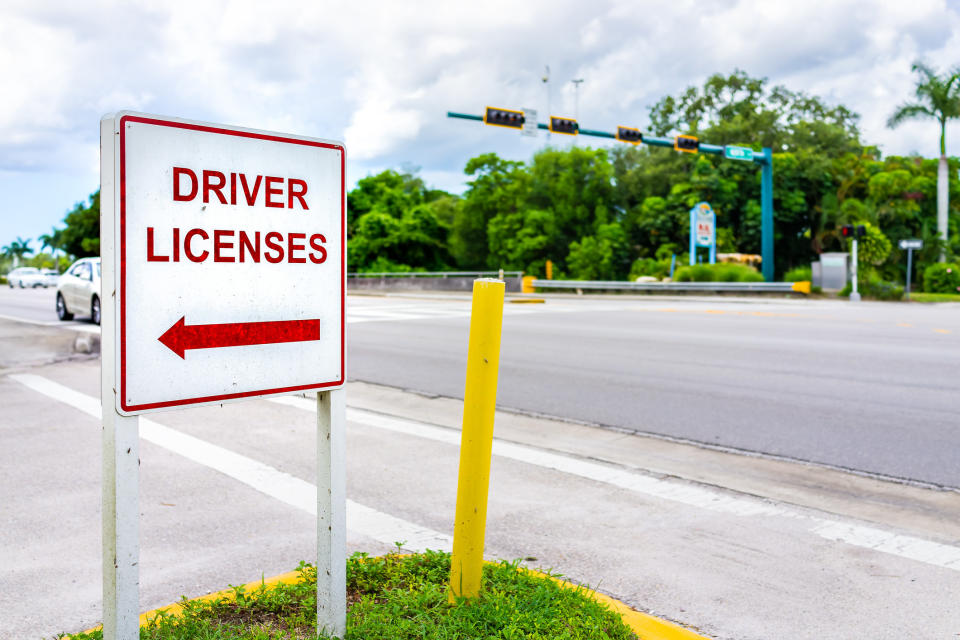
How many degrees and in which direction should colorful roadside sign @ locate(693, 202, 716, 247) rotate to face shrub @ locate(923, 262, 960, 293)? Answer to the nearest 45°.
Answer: approximately 90° to its left

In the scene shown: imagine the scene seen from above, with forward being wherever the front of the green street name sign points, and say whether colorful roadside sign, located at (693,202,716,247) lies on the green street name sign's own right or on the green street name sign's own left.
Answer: on the green street name sign's own right

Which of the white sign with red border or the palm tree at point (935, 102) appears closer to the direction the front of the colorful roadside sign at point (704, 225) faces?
the white sign with red border

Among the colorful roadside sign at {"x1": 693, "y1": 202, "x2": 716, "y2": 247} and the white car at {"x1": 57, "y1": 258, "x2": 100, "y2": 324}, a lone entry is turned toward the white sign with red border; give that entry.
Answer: the colorful roadside sign

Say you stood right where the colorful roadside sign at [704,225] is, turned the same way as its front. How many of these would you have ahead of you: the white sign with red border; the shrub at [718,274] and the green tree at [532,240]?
2

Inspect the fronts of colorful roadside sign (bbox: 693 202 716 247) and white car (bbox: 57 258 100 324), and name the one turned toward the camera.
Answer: the colorful roadside sign

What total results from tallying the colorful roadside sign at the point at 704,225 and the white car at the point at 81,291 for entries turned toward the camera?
1

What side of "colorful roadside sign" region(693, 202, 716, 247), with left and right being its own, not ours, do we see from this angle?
front

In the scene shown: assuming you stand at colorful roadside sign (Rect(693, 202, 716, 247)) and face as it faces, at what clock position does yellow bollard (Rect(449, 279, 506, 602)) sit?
The yellow bollard is roughly at 12 o'clock from the colorful roadside sign.

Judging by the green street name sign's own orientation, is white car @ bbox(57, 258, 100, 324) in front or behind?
in front

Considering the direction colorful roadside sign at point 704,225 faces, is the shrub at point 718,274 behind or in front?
in front
